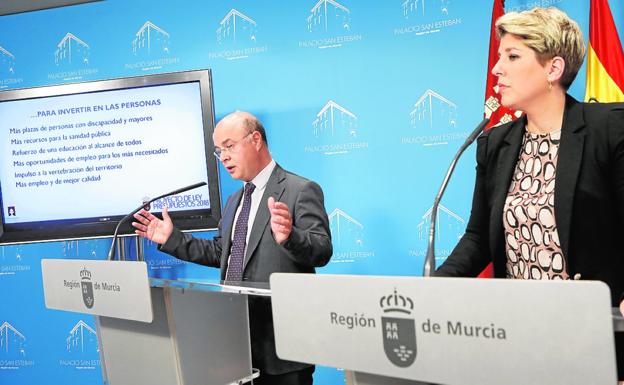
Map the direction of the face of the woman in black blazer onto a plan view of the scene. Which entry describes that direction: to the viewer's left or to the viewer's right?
to the viewer's left

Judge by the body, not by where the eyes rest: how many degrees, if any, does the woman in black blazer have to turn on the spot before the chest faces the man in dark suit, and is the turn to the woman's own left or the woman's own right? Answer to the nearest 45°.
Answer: approximately 90° to the woman's own right

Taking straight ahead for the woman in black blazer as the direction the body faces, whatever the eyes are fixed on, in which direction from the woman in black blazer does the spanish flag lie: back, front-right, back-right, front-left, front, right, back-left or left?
back-right

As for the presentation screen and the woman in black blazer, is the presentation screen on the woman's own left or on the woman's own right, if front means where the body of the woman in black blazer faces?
on the woman's own right

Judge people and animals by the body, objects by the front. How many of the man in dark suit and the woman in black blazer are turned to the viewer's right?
0

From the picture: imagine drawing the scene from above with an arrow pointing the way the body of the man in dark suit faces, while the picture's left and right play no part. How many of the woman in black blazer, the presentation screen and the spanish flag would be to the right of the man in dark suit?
1

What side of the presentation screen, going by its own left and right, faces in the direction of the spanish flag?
left

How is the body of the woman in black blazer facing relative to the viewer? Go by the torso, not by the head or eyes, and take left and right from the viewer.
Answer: facing the viewer and to the left of the viewer

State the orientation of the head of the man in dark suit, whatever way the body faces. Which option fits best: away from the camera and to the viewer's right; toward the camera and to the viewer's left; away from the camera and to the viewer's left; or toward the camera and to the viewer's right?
toward the camera and to the viewer's left

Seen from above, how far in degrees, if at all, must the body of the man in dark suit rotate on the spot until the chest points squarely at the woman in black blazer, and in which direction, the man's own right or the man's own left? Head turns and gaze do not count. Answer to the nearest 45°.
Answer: approximately 90° to the man's own left
